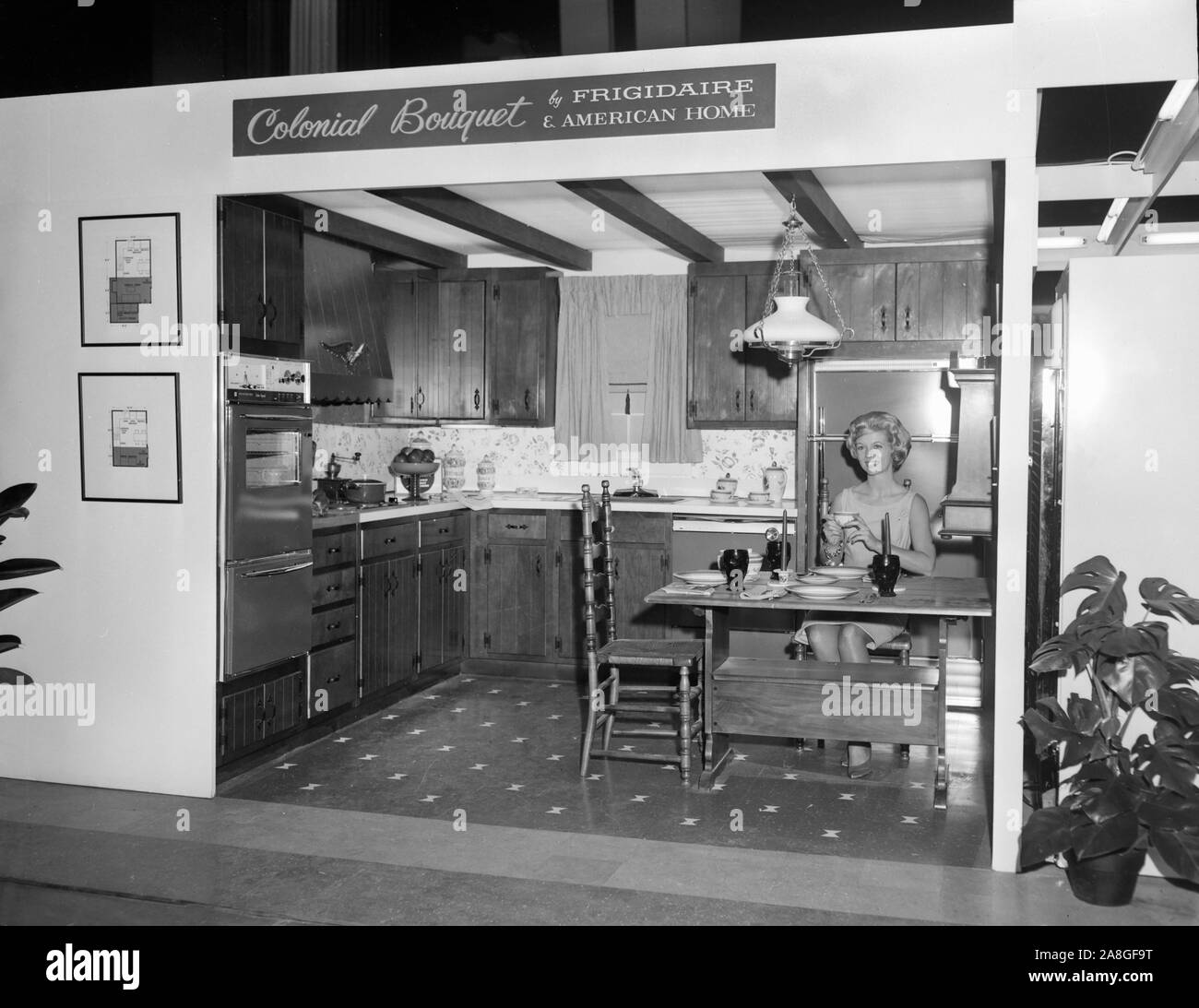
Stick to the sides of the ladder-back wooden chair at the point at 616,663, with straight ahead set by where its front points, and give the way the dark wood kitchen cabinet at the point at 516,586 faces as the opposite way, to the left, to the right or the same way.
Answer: to the right

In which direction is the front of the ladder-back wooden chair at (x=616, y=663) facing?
to the viewer's right

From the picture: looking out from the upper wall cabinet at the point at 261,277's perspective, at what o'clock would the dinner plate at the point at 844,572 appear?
The dinner plate is roughly at 11 o'clock from the upper wall cabinet.

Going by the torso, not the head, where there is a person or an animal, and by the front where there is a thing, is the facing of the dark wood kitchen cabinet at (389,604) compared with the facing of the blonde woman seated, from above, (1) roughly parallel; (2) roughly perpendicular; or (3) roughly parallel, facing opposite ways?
roughly perpendicular

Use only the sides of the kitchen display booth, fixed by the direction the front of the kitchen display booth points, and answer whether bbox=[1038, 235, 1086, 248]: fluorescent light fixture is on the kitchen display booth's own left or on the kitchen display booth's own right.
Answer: on the kitchen display booth's own left

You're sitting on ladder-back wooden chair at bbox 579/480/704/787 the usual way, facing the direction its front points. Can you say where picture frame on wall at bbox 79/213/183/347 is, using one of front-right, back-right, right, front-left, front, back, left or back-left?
back

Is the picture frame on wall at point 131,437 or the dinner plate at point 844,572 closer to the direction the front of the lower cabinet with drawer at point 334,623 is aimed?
the dinner plate

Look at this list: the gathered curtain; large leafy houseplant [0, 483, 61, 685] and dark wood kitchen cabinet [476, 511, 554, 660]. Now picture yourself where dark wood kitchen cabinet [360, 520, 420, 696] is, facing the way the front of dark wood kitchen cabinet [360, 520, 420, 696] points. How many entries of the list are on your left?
2

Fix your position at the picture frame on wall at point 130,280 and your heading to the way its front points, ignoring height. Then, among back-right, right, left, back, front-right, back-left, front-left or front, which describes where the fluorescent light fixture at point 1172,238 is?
left

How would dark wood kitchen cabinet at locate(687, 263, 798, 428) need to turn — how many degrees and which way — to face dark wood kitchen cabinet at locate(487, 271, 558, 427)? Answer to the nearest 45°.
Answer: approximately 90° to its right

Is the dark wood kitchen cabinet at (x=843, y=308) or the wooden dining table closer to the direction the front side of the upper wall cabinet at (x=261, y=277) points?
the wooden dining table

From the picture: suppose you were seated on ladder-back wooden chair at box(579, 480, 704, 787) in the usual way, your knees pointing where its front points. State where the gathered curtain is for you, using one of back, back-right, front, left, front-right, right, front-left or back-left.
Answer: left
